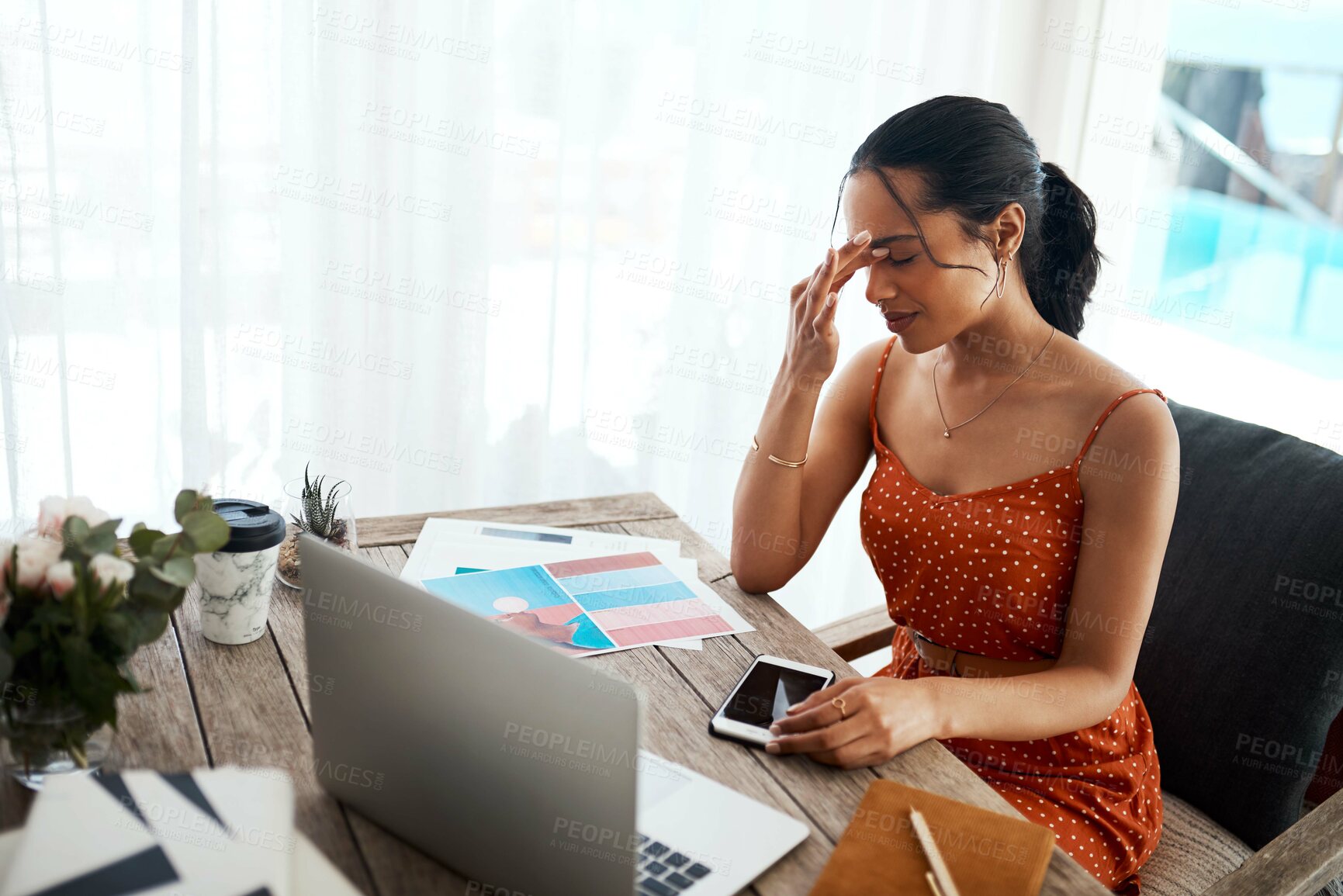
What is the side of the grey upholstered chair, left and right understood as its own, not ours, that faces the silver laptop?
front

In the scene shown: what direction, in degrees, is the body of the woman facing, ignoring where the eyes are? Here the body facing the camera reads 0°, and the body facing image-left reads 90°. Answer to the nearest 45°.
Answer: approximately 45°

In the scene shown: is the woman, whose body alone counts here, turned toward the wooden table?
yes

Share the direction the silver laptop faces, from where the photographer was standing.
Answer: facing away from the viewer and to the right of the viewer

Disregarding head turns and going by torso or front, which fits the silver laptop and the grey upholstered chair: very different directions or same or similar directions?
very different directions

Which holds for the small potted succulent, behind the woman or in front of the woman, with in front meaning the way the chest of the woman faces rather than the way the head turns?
in front

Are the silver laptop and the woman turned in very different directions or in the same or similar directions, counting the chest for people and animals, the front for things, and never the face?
very different directions

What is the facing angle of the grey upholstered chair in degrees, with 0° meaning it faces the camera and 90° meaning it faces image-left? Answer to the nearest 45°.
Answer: approximately 45°

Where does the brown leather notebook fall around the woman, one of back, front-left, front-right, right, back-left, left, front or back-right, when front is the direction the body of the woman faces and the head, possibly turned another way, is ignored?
front-left

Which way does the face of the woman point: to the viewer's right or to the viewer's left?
to the viewer's left
